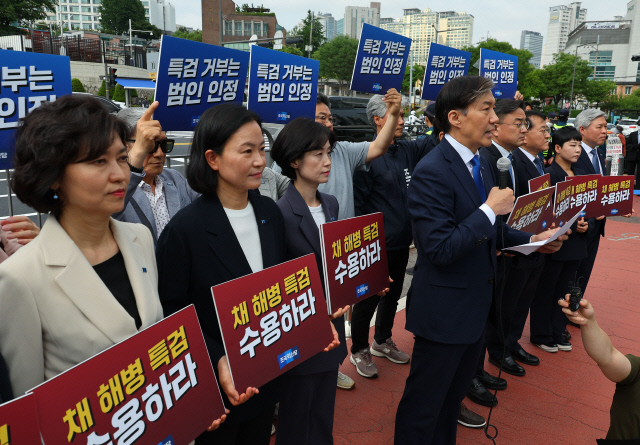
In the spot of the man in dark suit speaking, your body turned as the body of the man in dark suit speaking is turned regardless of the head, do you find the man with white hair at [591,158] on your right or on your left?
on your left

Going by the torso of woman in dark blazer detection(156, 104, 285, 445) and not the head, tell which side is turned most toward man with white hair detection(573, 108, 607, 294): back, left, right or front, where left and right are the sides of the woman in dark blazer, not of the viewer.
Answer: left

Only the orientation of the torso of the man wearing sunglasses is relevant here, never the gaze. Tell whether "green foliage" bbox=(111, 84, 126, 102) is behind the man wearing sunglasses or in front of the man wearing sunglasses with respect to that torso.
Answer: behind

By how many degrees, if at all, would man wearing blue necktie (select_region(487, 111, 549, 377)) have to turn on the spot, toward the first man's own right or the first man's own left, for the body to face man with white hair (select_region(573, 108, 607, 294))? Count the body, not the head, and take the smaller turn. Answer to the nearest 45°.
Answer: approximately 135° to the first man's own left

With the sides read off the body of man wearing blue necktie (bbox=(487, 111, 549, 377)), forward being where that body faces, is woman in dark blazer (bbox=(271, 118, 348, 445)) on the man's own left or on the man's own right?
on the man's own right

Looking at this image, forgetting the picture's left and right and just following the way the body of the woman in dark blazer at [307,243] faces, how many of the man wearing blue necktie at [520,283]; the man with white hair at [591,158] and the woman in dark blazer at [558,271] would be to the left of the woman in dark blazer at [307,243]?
3

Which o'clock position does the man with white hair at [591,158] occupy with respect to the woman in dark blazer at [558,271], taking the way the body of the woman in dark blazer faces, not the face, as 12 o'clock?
The man with white hair is roughly at 8 o'clock from the woman in dark blazer.

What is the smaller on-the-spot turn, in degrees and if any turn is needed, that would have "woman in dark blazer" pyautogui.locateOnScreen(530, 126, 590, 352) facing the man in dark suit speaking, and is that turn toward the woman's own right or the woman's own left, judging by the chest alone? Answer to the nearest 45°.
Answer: approximately 45° to the woman's own right

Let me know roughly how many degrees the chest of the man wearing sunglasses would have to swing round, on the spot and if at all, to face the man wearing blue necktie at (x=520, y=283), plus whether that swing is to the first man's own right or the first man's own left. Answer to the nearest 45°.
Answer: approximately 45° to the first man's own left

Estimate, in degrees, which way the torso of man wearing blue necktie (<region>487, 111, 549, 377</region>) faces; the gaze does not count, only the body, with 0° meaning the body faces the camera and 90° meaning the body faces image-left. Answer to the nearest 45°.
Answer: approximately 315°
